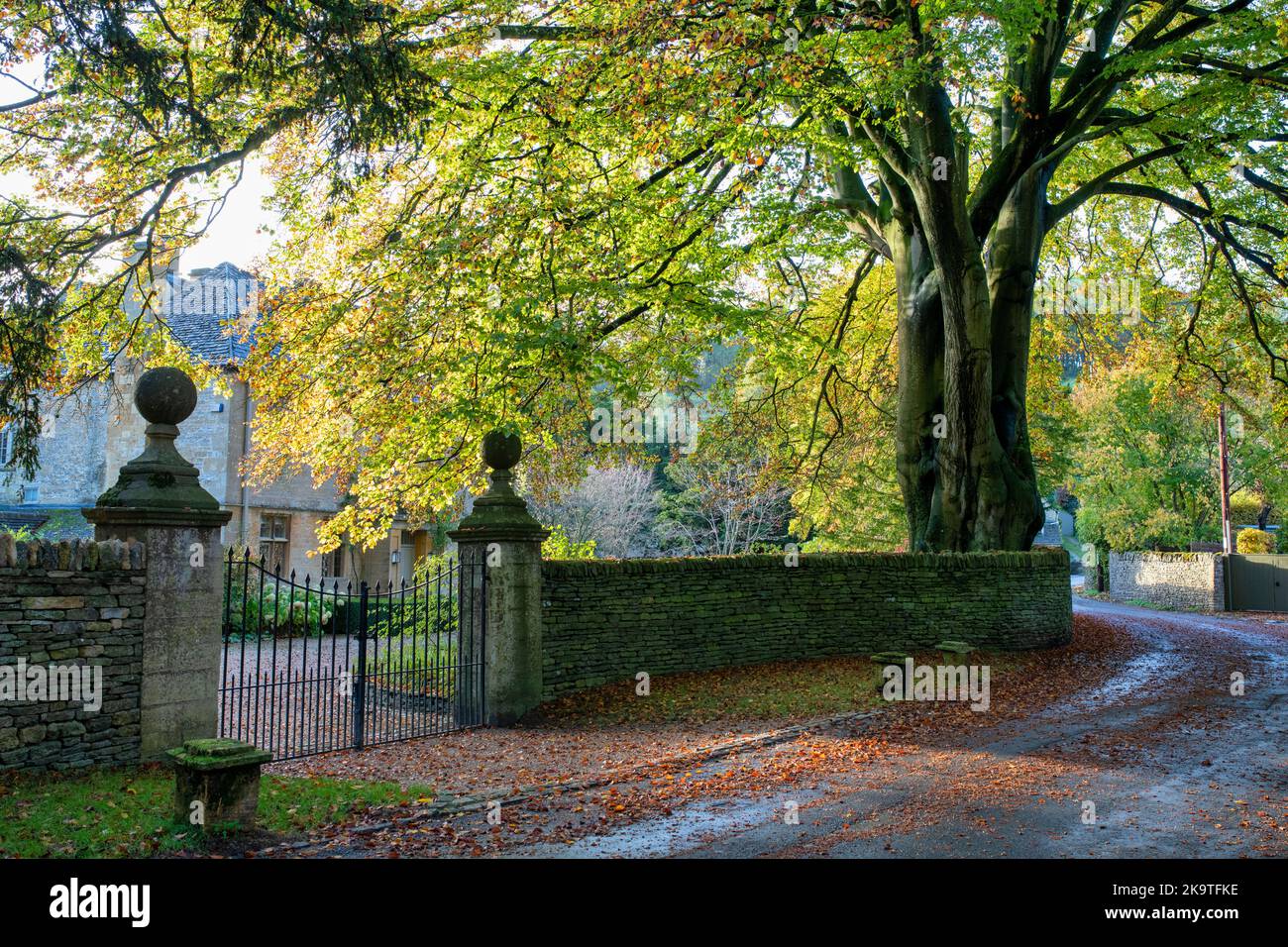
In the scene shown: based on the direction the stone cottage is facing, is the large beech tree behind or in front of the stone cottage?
in front

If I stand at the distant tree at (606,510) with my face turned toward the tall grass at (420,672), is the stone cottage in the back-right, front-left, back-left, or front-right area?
front-right

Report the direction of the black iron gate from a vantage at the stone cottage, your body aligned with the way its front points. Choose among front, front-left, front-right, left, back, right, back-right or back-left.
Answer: front-right

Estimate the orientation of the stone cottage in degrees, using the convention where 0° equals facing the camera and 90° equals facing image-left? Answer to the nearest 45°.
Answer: approximately 315°

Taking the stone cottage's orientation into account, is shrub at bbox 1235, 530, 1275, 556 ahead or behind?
ahead

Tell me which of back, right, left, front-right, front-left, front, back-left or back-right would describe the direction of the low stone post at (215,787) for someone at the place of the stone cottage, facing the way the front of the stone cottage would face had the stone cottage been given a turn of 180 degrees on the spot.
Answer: back-left
